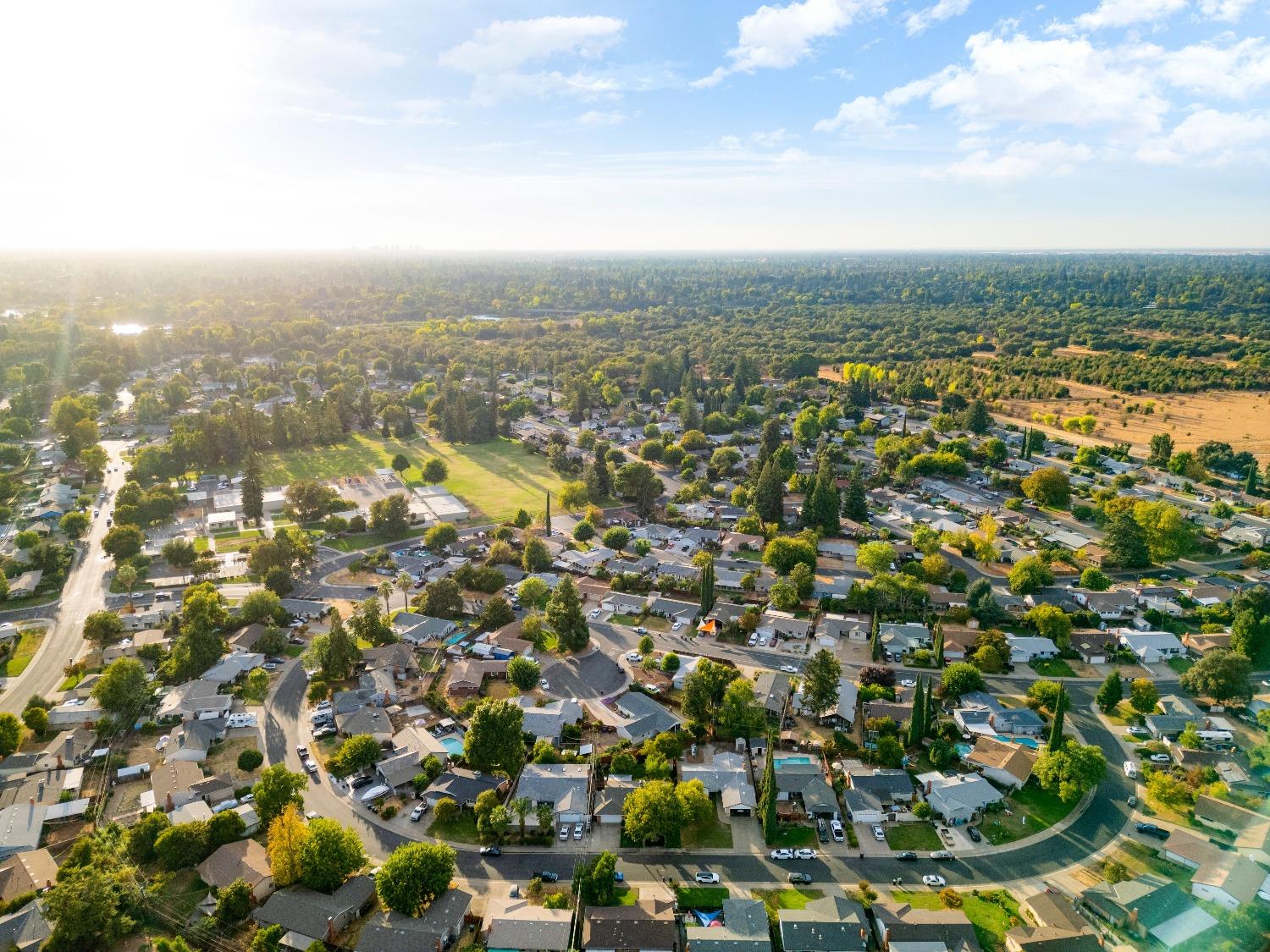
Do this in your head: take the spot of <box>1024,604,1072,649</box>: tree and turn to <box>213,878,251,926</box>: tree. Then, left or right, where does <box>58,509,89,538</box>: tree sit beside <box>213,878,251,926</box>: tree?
right

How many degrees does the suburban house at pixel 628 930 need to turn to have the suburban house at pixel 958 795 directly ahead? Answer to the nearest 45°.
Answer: approximately 45° to its right

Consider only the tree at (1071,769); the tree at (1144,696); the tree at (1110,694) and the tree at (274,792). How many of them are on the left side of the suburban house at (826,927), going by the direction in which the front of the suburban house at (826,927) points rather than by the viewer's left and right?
1

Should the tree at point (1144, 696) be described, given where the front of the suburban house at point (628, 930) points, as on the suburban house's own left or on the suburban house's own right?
on the suburban house's own right

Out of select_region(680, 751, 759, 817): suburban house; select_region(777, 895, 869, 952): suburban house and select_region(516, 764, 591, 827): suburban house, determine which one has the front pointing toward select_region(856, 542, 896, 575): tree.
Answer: select_region(777, 895, 869, 952): suburban house

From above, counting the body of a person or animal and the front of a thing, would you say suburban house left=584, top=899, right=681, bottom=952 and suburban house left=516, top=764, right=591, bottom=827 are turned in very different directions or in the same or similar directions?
very different directions

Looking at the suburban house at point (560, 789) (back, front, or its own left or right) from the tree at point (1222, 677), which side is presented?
left

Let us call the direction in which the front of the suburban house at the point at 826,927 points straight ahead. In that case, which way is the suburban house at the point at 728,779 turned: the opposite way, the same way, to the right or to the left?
the opposite way

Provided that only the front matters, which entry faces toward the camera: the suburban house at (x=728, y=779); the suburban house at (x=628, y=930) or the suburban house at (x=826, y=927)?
the suburban house at (x=728, y=779)

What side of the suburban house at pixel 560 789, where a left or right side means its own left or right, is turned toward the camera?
front

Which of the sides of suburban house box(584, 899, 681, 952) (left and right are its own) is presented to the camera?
back

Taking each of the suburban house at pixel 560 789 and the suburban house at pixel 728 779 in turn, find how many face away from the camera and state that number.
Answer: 0

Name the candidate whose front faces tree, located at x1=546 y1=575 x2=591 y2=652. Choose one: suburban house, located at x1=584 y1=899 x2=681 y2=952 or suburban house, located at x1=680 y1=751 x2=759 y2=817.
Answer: suburban house, located at x1=584 y1=899 x2=681 y2=952

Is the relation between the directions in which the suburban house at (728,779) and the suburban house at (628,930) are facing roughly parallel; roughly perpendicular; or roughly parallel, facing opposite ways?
roughly parallel, facing opposite ways

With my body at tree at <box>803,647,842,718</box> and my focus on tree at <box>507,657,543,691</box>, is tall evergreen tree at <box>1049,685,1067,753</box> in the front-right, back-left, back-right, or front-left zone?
back-left

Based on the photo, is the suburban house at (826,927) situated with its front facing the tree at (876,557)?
yes

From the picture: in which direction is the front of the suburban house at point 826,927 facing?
away from the camera

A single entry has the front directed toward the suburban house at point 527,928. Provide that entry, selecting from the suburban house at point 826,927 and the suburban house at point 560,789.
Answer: the suburban house at point 560,789
